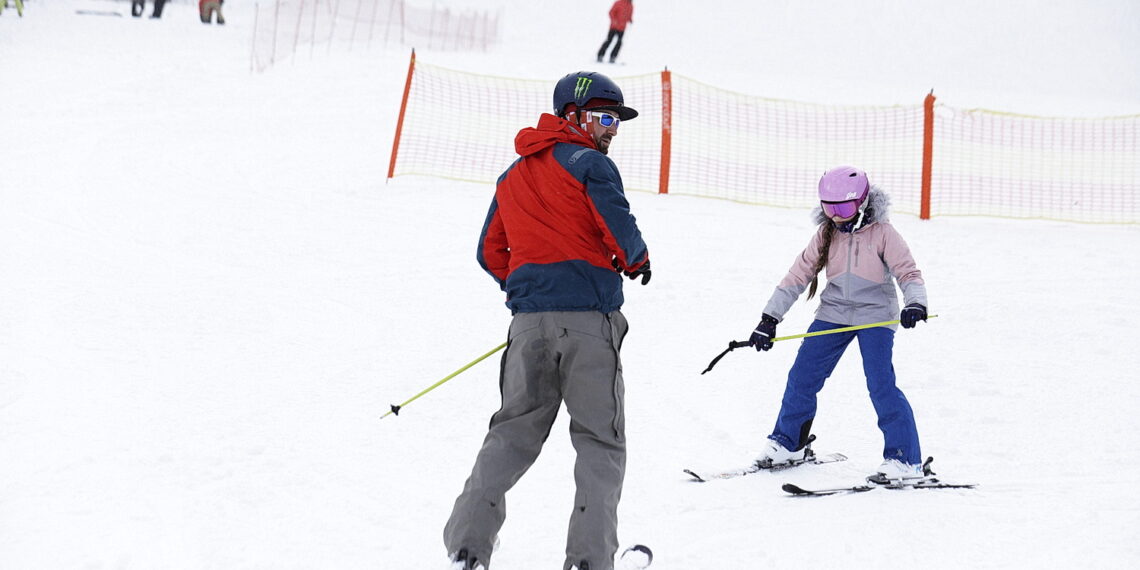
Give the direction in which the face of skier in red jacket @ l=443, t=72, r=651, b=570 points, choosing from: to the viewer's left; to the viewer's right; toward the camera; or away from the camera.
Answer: to the viewer's right

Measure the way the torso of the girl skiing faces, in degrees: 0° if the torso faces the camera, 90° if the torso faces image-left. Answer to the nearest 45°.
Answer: approximately 45°

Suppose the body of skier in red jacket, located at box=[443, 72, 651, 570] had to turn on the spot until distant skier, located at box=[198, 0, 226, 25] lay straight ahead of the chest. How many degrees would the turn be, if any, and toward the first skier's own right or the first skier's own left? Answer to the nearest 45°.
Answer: approximately 45° to the first skier's own left

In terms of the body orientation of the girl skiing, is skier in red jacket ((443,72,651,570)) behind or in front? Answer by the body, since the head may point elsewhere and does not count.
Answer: in front

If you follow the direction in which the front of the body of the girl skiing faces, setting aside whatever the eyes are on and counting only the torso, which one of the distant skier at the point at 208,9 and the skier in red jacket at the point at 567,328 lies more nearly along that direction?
the skier in red jacket

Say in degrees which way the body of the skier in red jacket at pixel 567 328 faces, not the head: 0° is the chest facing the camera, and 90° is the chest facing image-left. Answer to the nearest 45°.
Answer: approximately 225°

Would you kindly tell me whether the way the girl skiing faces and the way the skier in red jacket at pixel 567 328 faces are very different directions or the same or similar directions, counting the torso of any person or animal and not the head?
very different directions

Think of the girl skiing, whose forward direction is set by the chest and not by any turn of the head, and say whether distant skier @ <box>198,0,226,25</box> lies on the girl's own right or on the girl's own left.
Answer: on the girl's own right
